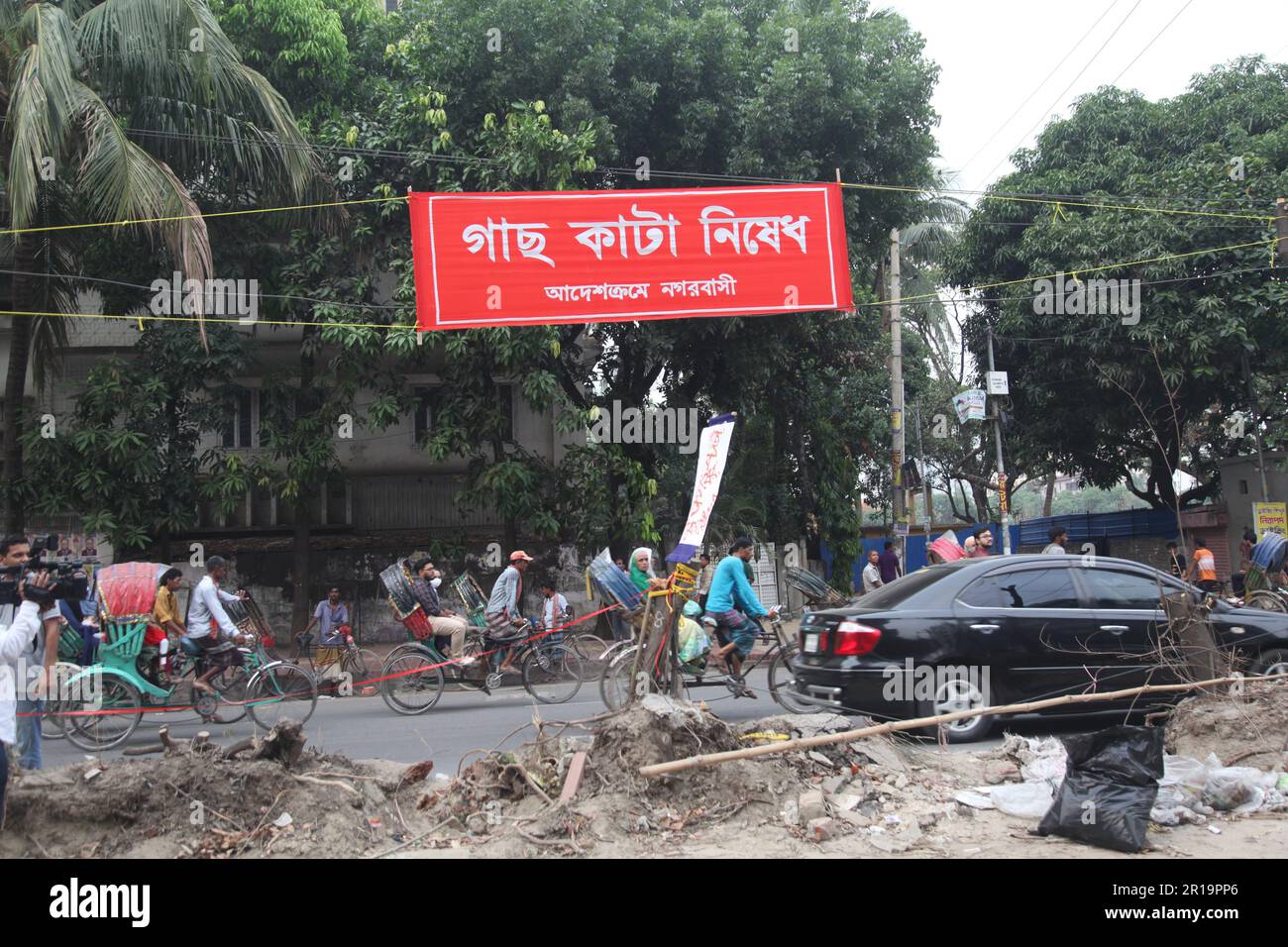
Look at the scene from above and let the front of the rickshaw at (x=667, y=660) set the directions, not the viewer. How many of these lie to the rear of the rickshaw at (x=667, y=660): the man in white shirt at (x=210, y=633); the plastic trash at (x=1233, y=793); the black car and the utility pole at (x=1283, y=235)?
1

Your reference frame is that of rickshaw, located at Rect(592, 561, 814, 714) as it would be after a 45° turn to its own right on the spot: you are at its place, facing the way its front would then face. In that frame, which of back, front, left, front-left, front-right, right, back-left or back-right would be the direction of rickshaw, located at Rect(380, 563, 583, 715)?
back

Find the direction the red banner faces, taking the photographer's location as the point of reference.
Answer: facing the viewer

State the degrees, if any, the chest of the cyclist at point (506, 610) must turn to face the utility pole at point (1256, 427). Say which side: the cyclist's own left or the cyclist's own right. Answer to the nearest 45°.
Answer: approximately 45° to the cyclist's own left

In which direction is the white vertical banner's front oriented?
toward the camera

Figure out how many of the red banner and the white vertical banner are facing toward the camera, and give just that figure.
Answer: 2

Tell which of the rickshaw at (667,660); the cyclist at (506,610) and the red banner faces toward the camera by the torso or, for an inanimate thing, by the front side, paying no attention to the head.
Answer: the red banner

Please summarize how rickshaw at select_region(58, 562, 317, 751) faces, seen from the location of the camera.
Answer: facing to the right of the viewer

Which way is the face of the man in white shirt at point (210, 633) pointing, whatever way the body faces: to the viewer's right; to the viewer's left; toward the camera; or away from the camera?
to the viewer's right

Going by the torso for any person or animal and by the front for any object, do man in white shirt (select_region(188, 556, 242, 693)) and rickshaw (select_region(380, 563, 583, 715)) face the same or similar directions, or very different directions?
same or similar directions

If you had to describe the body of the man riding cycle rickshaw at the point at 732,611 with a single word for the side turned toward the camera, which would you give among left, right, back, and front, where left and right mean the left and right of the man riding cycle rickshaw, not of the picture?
right

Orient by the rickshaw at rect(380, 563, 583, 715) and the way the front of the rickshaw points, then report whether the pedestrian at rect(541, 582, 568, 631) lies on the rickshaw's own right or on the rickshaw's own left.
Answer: on the rickshaw's own left

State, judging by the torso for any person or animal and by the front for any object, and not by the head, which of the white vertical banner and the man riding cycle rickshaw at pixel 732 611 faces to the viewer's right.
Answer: the man riding cycle rickshaw

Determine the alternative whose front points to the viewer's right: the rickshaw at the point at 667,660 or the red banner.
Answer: the rickshaw

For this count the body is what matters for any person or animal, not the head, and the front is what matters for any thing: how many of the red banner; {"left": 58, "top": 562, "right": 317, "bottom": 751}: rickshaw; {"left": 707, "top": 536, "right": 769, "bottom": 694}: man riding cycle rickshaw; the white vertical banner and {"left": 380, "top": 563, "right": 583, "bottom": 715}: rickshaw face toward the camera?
2
